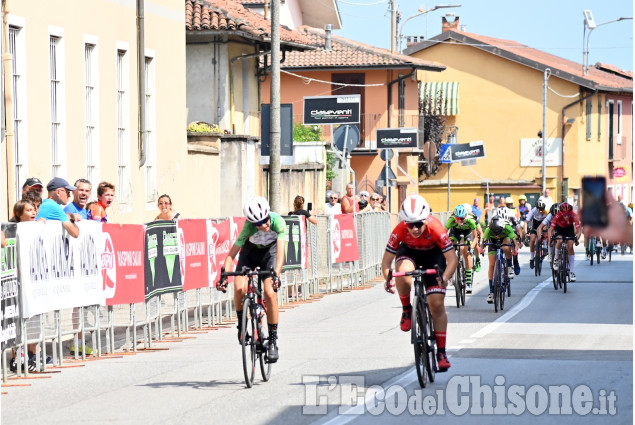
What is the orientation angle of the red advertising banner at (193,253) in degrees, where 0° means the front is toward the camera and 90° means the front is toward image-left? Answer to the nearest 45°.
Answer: approximately 315°

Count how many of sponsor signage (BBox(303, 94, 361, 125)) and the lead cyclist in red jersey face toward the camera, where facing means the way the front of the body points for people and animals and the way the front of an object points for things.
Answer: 2

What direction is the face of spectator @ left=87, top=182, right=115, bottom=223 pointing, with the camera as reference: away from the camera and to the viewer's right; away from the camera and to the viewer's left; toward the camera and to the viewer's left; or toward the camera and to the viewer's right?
toward the camera and to the viewer's right

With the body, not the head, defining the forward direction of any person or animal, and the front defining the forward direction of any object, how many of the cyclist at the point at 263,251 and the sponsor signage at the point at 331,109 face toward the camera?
2

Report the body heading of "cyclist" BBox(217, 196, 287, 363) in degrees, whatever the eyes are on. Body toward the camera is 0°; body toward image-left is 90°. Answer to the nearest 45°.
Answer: approximately 0°

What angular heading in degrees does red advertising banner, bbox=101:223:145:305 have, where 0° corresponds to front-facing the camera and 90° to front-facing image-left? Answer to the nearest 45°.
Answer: approximately 315°

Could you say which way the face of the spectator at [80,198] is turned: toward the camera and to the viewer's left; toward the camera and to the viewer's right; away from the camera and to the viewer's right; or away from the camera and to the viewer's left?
toward the camera and to the viewer's right

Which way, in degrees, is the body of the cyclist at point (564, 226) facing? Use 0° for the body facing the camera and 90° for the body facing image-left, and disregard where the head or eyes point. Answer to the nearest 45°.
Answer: approximately 0°
